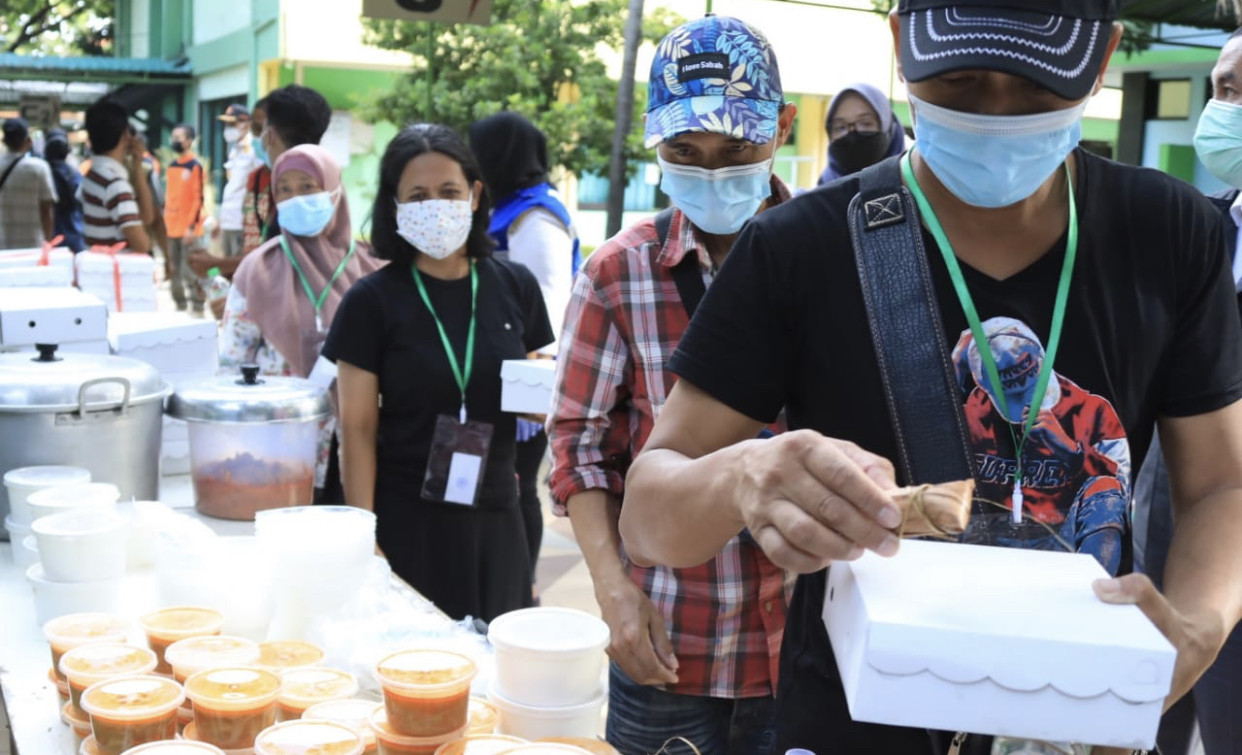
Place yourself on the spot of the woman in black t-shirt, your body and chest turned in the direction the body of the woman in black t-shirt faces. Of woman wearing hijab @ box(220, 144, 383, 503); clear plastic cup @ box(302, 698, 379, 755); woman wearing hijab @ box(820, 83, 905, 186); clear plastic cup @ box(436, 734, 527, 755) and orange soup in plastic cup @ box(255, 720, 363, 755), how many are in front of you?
3

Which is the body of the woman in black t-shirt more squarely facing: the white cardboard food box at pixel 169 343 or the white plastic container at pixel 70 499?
the white plastic container

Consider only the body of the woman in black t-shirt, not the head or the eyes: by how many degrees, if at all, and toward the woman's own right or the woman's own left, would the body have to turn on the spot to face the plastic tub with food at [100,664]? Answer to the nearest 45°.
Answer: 0° — they already face it

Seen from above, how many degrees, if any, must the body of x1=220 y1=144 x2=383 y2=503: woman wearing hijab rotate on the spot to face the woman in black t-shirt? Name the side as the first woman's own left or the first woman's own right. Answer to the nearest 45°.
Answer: approximately 45° to the first woman's own left

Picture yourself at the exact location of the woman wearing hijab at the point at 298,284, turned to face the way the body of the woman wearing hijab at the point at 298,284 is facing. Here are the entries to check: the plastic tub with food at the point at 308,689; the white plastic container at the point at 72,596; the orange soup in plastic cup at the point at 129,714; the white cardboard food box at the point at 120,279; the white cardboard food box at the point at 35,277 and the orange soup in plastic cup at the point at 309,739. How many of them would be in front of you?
4

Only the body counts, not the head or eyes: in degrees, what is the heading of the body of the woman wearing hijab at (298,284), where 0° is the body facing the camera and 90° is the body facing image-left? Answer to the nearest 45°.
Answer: approximately 0°

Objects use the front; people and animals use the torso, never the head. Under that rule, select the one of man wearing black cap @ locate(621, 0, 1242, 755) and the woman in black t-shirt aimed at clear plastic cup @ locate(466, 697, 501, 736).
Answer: the woman in black t-shirt
